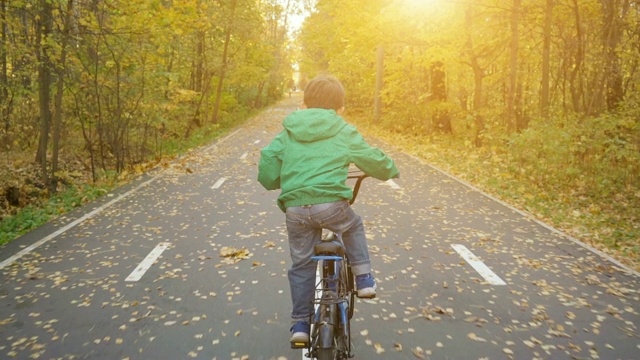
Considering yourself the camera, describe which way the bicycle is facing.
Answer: facing away from the viewer

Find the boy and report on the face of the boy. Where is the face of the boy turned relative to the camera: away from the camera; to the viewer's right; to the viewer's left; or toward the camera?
away from the camera
